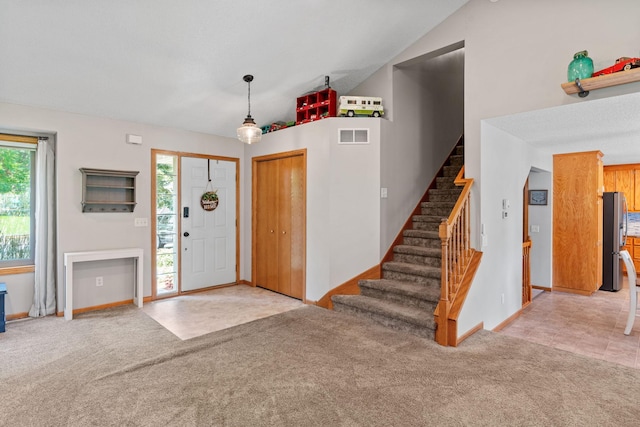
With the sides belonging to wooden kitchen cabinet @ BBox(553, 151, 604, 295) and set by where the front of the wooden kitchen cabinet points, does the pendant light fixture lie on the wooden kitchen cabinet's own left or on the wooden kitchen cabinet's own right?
on the wooden kitchen cabinet's own right

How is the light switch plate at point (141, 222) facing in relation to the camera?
toward the camera

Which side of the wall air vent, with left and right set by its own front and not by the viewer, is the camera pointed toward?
front

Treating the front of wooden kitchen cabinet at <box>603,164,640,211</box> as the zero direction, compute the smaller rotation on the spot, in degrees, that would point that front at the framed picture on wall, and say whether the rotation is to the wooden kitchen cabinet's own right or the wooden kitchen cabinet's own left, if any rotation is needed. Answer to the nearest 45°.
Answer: approximately 45° to the wooden kitchen cabinet's own right

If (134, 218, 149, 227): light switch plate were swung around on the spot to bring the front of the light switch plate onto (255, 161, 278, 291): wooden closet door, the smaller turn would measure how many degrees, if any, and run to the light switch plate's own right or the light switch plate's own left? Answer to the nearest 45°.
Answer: approximately 90° to the light switch plate's own left

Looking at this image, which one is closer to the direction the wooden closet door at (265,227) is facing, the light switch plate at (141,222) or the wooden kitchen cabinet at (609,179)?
the light switch plate

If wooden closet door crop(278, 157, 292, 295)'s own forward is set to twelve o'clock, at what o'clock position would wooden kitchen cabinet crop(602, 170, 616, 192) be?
The wooden kitchen cabinet is roughly at 7 o'clock from the wooden closet door.

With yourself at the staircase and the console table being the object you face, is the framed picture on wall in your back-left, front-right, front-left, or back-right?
back-right

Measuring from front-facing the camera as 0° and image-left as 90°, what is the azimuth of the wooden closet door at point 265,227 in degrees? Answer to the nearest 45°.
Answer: approximately 45°

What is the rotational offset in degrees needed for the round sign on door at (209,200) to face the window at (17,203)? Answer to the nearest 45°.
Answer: approximately 90° to its right

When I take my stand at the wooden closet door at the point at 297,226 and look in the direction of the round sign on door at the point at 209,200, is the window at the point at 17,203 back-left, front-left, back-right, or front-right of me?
front-left

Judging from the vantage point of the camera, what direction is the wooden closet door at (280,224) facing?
facing the viewer and to the left of the viewer

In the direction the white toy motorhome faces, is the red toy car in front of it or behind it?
in front

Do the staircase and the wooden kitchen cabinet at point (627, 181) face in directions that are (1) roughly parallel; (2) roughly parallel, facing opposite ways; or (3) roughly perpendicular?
roughly parallel

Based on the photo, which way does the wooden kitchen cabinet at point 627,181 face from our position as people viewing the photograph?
facing the viewer

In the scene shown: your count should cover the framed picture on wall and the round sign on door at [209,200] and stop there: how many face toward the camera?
2
